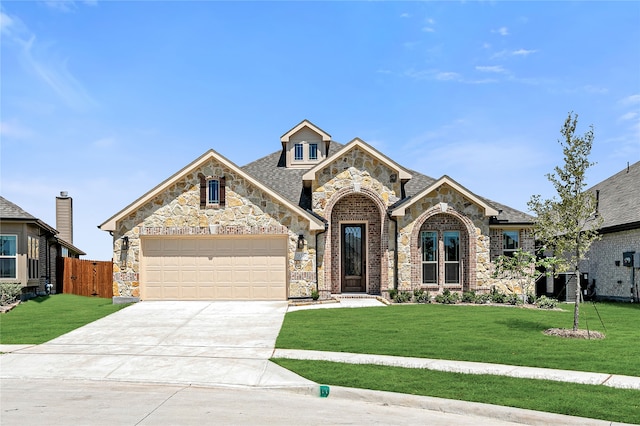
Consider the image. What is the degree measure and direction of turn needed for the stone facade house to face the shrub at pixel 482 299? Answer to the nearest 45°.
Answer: approximately 90° to its left

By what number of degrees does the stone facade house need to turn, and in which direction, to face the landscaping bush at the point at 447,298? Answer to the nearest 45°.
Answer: approximately 90° to its left

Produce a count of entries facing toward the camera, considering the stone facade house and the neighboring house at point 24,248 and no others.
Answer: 2

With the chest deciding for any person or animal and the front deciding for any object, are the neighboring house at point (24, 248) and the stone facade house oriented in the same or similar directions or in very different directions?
same or similar directions

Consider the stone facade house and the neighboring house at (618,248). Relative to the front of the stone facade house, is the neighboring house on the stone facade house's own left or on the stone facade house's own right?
on the stone facade house's own left

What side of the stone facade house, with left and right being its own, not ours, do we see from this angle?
front

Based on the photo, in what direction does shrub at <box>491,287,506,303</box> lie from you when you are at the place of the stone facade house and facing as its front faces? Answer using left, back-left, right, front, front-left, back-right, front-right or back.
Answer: left

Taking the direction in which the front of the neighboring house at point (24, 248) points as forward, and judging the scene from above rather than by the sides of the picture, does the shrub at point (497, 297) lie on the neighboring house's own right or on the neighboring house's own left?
on the neighboring house's own left

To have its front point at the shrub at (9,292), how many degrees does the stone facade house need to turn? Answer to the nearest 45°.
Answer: approximately 90° to its right

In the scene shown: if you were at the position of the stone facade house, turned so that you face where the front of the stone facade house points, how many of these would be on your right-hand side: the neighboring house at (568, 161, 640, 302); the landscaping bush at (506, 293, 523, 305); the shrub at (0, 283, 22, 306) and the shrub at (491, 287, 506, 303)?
1

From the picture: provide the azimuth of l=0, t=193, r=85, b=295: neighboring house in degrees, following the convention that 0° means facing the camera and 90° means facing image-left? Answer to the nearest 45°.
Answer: approximately 0°

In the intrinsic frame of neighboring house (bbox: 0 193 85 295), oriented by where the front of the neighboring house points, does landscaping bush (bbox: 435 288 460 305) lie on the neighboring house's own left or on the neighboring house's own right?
on the neighboring house's own left
